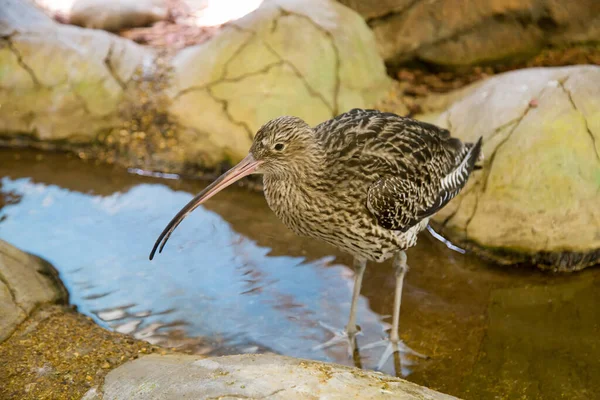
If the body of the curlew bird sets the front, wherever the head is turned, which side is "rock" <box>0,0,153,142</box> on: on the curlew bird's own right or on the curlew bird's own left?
on the curlew bird's own right

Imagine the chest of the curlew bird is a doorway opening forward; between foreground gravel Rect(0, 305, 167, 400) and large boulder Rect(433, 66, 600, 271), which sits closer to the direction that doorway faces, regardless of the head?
the foreground gravel

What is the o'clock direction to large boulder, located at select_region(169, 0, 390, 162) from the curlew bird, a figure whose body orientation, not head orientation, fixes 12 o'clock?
The large boulder is roughly at 4 o'clock from the curlew bird.

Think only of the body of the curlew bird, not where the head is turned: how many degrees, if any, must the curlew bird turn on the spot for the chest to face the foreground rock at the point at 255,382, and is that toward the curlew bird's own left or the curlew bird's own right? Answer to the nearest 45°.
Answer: approximately 45° to the curlew bird's own left

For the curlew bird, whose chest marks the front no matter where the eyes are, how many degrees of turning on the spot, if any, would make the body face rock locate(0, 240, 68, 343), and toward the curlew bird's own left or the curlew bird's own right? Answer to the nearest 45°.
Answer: approximately 45° to the curlew bird's own right

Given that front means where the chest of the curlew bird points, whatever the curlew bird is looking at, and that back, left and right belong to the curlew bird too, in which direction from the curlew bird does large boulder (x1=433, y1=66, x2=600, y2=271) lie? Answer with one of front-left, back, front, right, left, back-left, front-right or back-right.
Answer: back

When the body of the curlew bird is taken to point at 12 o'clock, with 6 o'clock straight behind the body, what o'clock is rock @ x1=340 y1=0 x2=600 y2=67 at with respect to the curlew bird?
The rock is roughly at 5 o'clock from the curlew bird.

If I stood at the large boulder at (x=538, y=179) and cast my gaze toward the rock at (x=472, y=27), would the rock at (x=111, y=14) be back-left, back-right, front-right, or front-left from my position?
front-left

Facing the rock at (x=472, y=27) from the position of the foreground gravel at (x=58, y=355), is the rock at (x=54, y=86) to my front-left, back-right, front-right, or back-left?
front-left

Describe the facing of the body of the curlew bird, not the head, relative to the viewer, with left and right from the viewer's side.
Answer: facing the viewer and to the left of the viewer

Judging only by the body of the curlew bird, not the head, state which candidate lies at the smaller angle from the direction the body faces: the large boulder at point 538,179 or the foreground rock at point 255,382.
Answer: the foreground rock

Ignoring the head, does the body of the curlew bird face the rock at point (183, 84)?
no
